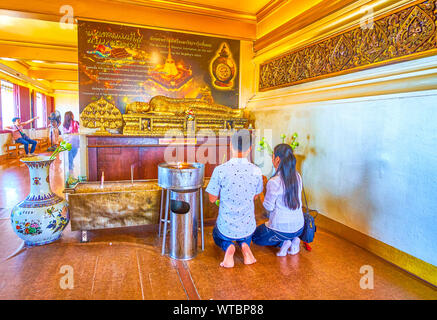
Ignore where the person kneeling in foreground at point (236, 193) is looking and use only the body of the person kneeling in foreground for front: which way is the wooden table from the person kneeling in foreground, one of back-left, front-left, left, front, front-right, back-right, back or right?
front-left

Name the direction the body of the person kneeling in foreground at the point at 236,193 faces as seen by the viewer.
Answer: away from the camera

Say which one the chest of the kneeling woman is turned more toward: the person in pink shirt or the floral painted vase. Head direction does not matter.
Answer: the person in pink shirt

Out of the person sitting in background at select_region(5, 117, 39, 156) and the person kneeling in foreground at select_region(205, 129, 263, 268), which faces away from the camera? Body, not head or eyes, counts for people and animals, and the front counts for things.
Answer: the person kneeling in foreground at select_region(205, 129, 263, 268)

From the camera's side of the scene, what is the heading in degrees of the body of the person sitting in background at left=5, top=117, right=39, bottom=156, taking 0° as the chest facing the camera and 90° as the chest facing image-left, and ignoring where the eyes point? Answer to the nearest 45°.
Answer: approximately 315°

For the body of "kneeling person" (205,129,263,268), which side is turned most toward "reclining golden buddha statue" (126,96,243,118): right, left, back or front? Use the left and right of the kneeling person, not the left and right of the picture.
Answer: front

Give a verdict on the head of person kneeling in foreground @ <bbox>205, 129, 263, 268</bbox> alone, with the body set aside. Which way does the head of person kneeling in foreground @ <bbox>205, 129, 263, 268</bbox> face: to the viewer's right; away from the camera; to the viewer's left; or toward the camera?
away from the camera

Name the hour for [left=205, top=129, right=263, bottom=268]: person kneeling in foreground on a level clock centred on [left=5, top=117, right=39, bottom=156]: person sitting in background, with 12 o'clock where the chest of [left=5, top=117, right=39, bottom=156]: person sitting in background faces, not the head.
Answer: [left=205, top=129, right=263, bottom=268]: person kneeling in foreground is roughly at 1 o'clock from [left=5, top=117, right=39, bottom=156]: person sitting in background.

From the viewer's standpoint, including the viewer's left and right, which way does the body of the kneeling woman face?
facing away from the viewer and to the left of the viewer

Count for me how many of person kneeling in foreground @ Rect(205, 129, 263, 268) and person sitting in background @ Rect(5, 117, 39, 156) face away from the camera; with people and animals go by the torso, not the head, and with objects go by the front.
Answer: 1

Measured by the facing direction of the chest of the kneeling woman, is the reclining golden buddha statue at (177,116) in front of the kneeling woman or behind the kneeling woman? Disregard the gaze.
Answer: in front

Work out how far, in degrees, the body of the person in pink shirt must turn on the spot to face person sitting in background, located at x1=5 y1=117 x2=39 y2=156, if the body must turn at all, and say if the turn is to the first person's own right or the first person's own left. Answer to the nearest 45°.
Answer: approximately 45° to the first person's own left

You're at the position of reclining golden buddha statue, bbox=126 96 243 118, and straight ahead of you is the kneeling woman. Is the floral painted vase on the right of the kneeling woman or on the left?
right

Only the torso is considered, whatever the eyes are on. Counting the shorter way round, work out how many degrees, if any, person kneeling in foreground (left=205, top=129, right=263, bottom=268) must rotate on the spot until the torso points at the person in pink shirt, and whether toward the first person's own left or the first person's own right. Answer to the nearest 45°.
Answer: approximately 45° to the first person's own left
